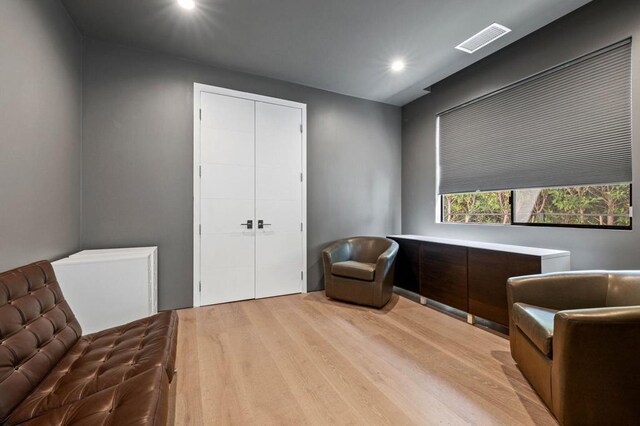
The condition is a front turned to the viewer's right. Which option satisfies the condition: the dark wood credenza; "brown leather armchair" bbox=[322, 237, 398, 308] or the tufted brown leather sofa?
the tufted brown leather sofa

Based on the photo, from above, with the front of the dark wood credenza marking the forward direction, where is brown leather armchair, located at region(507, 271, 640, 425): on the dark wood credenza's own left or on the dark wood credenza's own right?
on the dark wood credenza's own left

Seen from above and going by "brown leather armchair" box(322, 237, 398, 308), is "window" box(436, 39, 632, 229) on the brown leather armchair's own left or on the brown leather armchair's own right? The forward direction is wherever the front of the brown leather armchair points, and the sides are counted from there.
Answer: on the brown leather armchair's own left

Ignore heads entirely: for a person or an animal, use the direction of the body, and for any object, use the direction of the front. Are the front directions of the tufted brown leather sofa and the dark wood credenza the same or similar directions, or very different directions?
very different directions

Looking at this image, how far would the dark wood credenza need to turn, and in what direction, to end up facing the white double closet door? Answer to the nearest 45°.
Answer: approximately 45° to its right

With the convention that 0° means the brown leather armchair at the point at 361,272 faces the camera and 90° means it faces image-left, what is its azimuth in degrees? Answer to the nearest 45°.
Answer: approximately 45°

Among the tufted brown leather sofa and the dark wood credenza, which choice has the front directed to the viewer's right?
the tufted brown leather sofa

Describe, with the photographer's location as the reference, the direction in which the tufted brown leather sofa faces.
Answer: facing to the right of the viewer
